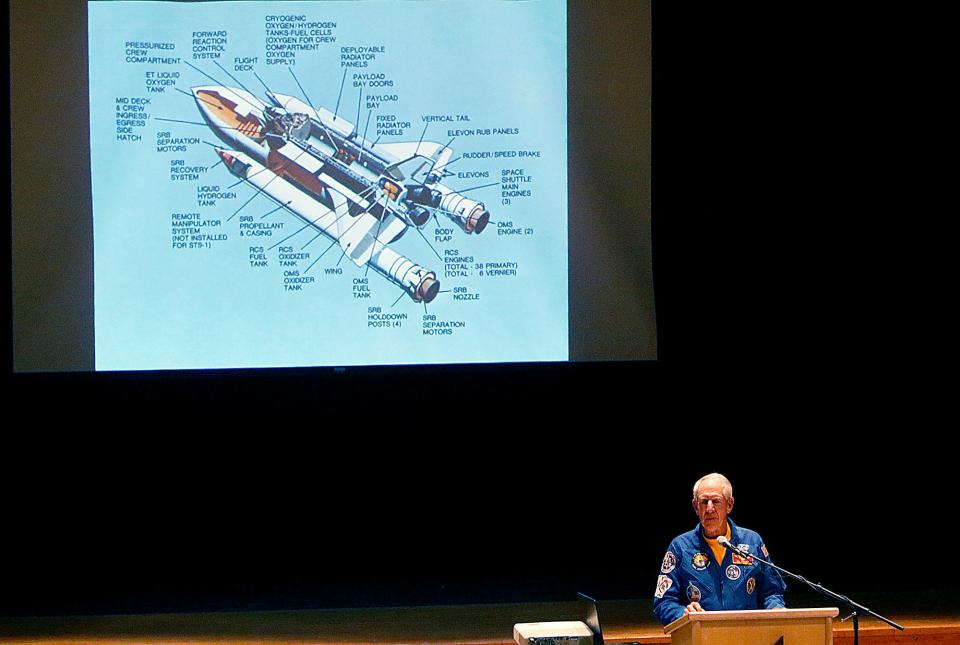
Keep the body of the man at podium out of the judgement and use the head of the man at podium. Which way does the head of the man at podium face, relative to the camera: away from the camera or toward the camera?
toward the camera

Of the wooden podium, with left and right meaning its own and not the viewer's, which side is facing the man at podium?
back

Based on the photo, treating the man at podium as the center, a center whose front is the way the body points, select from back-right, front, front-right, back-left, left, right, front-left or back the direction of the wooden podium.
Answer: front

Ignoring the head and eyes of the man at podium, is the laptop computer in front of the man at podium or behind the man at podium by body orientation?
in front

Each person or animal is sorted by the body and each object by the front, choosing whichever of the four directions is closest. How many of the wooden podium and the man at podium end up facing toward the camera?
2

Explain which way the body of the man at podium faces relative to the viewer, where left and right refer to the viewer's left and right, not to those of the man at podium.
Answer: facing the viewer

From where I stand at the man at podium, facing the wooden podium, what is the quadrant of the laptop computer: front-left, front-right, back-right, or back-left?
front-right
